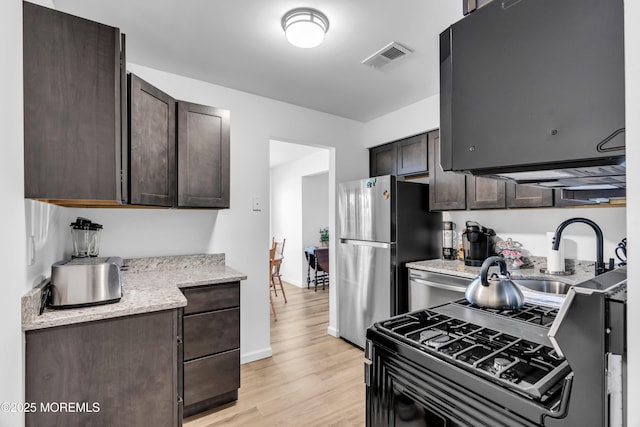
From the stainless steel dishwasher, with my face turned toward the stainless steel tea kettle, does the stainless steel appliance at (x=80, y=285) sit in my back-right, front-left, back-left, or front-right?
front-right

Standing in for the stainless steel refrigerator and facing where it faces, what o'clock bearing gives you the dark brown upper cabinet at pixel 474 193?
The dark brown upper cabinet is roughly at 8 o'clock from the stainless steel refrigerator.

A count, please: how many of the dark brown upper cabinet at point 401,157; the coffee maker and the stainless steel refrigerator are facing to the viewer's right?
0

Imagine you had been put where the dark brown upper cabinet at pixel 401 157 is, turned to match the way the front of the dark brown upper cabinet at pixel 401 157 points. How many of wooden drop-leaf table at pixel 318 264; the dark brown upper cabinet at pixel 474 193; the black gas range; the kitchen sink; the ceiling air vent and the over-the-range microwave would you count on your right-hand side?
1

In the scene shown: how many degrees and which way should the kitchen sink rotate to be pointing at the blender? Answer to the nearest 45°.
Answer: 0° — it already faces it

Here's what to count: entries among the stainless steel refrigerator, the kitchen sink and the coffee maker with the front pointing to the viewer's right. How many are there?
0

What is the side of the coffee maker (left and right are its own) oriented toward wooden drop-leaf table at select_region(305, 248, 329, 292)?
right

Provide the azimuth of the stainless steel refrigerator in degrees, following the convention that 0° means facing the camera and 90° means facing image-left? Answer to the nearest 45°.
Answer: approximately 45°

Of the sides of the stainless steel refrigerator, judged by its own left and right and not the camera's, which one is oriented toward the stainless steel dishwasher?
left

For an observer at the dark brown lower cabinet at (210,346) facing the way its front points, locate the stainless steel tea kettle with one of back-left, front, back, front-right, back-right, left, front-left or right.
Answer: front

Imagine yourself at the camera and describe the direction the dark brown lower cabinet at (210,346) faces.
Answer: facing the viewer and to the right of the viewer

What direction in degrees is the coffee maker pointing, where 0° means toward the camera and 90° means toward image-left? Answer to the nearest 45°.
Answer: approximately 45°

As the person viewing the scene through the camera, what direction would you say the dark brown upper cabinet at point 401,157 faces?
facing the viewer and to the left of the viewer

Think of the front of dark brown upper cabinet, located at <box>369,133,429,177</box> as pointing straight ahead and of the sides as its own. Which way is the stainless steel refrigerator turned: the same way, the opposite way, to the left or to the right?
the same way

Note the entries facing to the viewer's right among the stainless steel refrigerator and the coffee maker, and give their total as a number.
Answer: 0

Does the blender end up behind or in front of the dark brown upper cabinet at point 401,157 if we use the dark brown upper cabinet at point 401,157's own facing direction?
in front

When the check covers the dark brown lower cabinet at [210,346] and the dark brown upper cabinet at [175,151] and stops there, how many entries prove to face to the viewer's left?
0

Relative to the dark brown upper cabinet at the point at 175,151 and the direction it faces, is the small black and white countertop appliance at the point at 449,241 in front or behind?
in front

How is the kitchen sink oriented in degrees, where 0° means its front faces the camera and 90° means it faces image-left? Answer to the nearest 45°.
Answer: approximately 45°
